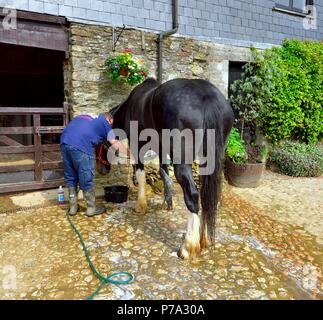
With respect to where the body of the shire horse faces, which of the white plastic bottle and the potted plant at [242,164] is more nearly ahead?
the white plastic bottle

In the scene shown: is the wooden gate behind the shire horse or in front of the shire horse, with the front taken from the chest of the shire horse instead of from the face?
in front

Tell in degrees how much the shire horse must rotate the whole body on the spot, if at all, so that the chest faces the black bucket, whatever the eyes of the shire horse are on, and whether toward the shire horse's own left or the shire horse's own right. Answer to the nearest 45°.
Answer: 0° — it already faces it

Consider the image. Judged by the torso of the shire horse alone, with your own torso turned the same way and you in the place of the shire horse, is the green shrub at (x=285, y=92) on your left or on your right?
on your right

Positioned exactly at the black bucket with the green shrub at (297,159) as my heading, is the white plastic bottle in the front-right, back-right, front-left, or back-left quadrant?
back-left

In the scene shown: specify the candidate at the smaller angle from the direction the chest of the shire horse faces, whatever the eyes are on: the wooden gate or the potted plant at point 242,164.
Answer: the wooden gate

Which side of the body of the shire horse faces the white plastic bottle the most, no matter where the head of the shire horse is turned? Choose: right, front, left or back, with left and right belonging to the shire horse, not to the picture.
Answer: front

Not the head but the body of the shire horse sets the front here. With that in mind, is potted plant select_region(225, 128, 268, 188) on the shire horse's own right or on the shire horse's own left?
on the shire horse's own right

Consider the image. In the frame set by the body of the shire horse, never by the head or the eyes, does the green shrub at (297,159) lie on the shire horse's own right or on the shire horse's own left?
on the shire horse's own right

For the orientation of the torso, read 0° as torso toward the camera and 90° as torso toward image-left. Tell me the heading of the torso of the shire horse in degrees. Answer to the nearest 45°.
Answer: approximately 135°
